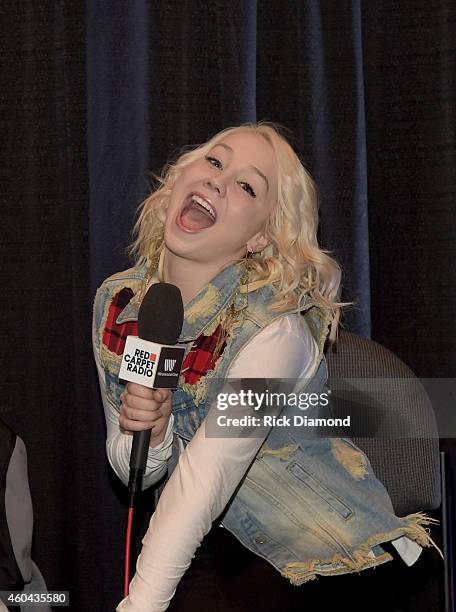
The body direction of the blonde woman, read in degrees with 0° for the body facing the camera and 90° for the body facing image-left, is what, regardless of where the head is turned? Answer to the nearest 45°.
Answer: approximately 45°
